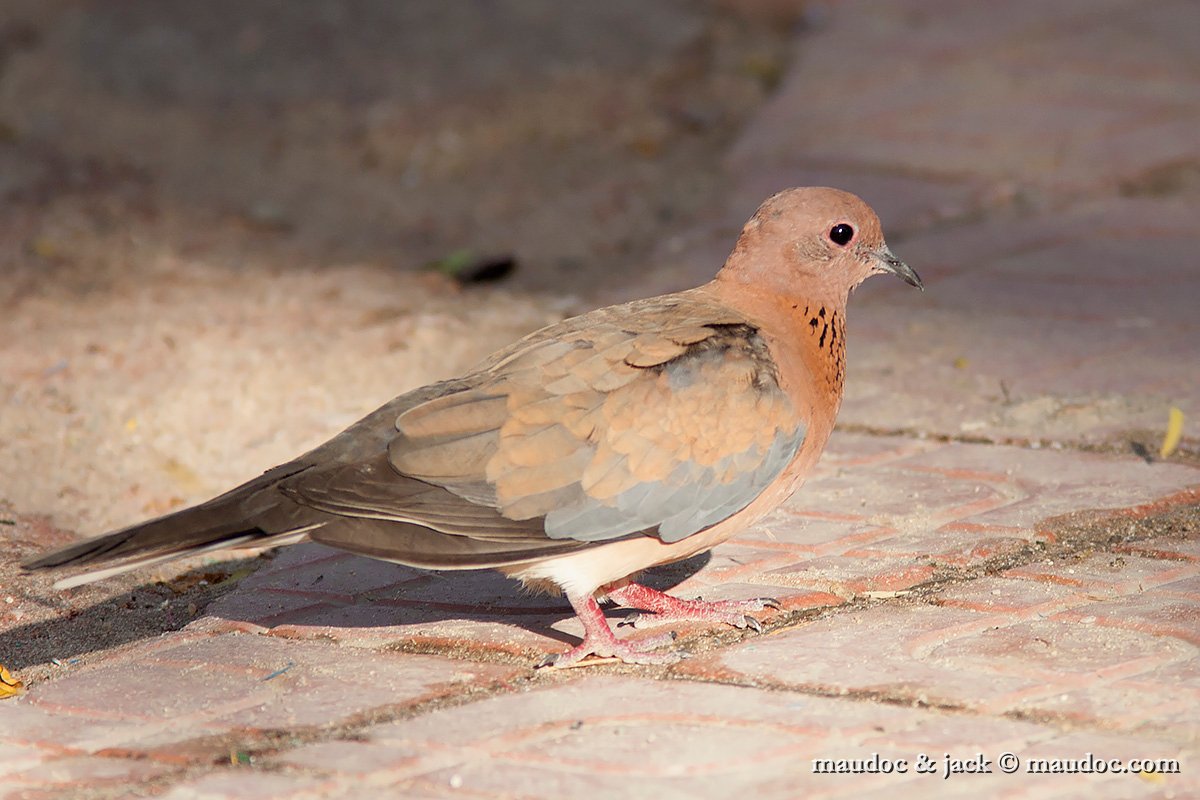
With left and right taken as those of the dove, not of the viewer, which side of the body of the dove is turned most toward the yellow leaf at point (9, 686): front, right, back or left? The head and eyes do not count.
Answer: back

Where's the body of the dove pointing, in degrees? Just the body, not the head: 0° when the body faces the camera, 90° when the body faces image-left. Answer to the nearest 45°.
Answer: approximately 270°

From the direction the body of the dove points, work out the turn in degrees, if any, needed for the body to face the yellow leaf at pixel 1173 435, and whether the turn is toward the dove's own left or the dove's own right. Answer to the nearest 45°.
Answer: approximately 45° to the dove's own left
